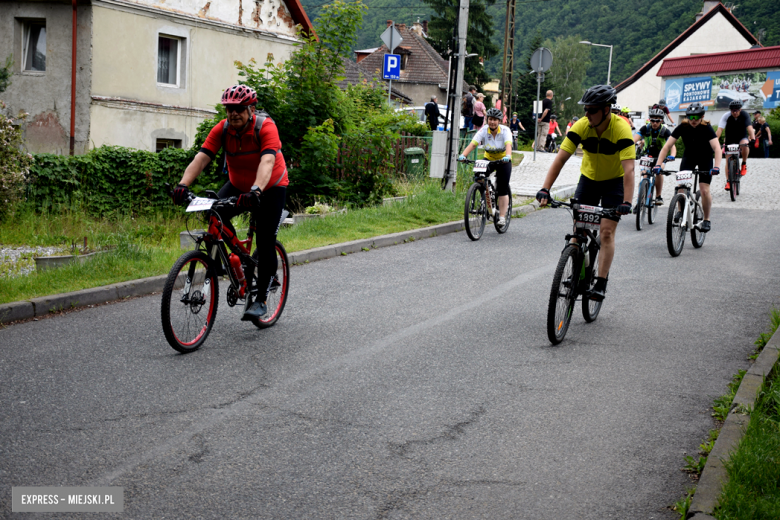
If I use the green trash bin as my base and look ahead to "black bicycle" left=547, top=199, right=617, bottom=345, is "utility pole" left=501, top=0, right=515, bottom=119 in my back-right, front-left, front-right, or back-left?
back-left

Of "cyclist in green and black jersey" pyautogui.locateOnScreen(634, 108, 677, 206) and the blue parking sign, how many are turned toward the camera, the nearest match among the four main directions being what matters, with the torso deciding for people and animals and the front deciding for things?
2

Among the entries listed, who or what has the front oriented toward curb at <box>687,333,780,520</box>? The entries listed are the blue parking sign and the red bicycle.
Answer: the blue parking sign

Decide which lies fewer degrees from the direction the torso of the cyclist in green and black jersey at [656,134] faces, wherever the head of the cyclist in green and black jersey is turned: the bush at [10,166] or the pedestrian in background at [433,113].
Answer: the bush

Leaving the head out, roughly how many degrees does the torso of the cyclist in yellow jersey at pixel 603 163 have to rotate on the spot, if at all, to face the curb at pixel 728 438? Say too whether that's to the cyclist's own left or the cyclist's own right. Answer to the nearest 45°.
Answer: approximately 45° to the cyclist's own left

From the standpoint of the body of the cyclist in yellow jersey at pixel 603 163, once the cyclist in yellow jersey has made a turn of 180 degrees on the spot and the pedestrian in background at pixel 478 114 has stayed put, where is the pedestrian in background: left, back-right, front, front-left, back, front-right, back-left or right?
front-left

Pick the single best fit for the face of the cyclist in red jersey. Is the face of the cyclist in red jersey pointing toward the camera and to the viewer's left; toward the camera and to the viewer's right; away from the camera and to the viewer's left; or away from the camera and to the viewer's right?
toward the camera and to the viewer's left

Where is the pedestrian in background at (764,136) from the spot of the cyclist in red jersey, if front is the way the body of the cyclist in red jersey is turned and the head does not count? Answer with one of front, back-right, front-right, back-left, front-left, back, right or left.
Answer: back

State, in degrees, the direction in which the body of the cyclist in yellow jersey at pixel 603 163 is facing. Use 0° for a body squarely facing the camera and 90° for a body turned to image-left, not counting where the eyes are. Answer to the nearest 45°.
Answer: approximately 45°

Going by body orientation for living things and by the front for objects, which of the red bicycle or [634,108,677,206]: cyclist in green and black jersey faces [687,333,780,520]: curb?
the cyclist in green and black jersey

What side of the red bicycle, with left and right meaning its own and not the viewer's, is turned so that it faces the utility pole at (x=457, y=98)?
back

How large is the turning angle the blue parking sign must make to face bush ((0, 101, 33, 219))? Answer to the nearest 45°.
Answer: approximately 45° to its right

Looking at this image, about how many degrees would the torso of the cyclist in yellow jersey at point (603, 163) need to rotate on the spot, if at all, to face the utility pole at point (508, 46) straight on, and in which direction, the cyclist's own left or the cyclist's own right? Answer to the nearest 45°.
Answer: approximately 135° to the cyclist's own right
